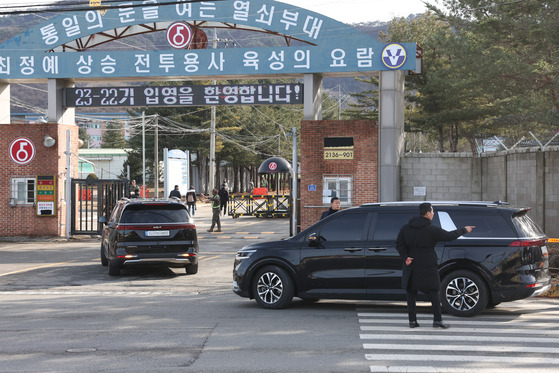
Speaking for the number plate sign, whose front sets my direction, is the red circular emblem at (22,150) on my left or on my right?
on my right

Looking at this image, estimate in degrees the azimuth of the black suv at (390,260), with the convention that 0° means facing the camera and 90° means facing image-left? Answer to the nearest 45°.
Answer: approximately 90°

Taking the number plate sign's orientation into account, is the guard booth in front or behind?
behind

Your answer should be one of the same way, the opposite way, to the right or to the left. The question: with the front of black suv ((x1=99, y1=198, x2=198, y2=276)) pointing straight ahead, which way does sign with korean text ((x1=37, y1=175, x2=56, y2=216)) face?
the opposite way

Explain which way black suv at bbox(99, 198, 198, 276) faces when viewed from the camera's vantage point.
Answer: facing away from the viewer

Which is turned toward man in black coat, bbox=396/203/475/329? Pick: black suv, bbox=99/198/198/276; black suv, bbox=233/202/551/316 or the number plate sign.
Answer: the number plate sign

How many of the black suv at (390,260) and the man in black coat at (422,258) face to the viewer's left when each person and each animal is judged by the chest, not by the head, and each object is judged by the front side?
1

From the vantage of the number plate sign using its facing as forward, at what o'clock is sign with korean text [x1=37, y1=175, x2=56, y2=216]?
The sign with korean text is roughly at 3 o'clock from the number plate sign.

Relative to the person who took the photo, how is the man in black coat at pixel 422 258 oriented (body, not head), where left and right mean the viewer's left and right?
facing away from the viewer and to the right of the viewer
